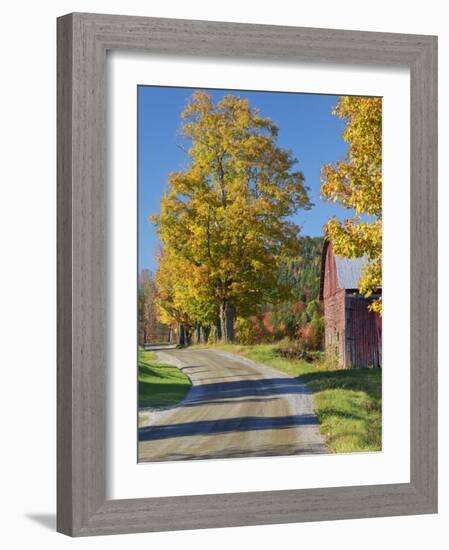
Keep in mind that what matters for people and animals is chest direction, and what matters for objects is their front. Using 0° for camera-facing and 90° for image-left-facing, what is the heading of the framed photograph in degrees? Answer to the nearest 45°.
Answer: approximately 315°
